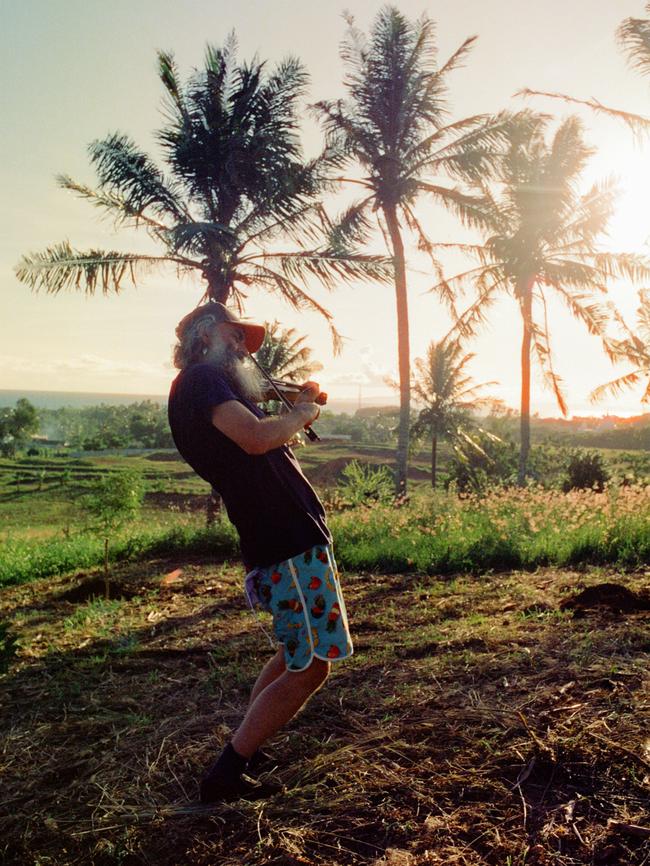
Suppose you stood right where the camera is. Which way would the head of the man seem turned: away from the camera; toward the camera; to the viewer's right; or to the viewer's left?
to the viewer's right

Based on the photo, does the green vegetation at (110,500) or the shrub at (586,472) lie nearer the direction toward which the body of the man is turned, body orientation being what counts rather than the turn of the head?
the shrub

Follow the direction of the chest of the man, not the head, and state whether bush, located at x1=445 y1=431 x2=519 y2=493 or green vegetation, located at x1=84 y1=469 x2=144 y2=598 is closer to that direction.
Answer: the bush

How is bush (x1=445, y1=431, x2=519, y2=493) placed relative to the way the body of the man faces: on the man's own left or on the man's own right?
on the man's own left

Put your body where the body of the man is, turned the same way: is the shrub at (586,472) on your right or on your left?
on your left

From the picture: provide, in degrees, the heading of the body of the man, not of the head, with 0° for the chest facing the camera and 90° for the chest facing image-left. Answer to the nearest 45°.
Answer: approximately 270°
